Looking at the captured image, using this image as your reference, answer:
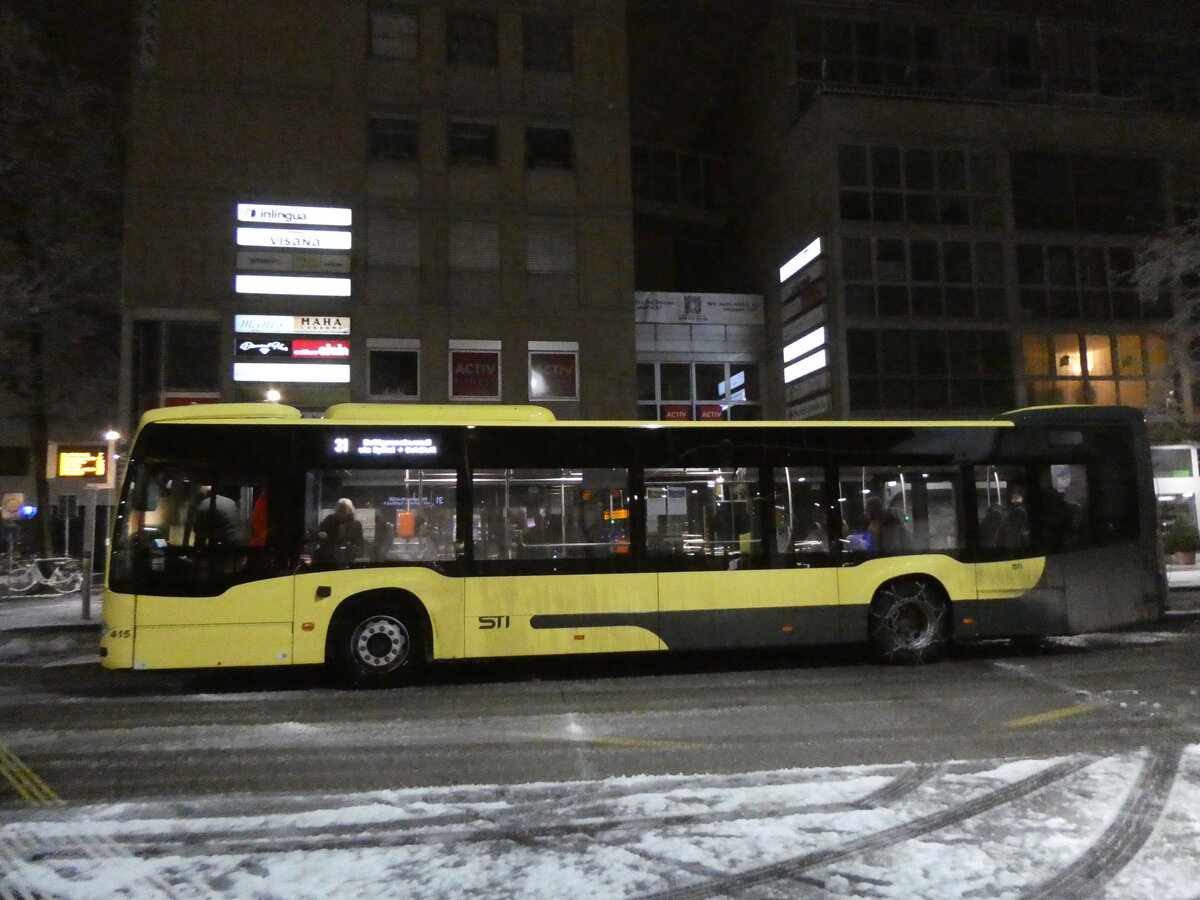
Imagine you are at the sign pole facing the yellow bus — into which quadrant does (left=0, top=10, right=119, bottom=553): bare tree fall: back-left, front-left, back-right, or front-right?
back-left

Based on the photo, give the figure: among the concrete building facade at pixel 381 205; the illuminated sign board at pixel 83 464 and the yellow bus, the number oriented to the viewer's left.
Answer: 1

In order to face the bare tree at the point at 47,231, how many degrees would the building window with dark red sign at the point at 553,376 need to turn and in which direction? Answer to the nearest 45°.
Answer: approximately 90° to its right

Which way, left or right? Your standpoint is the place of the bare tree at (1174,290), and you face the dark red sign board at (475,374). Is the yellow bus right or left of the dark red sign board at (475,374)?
left

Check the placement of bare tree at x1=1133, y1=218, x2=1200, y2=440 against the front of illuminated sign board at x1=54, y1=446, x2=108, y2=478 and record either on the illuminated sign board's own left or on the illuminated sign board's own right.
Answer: on the illuminated sign board's own left

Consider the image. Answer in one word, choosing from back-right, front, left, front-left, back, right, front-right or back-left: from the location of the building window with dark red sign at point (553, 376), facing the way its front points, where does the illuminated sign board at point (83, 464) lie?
front-right

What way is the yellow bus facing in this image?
to the viewer's left

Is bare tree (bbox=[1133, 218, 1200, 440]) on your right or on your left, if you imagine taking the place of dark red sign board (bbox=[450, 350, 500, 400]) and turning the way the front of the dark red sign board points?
on your left

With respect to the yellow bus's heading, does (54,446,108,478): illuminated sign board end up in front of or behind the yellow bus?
in front
